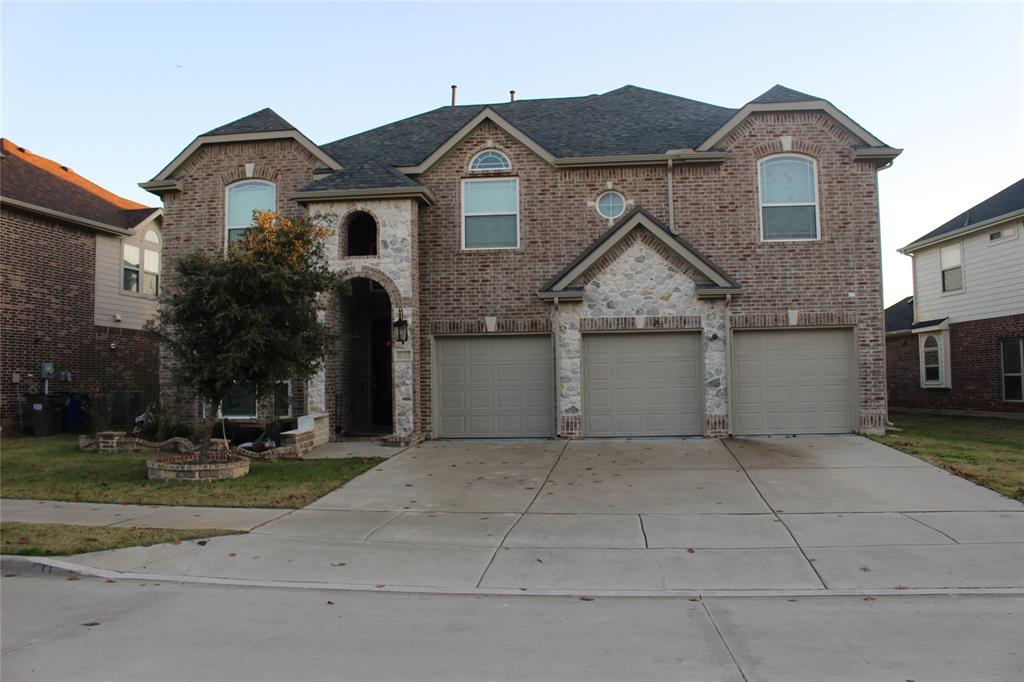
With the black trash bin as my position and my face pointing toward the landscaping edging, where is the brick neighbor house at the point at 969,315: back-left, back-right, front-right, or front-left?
front-left

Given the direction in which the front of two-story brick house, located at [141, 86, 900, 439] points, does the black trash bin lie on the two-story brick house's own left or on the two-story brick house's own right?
on the two-story brick house's own right

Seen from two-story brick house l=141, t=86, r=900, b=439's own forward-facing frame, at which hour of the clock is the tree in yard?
The tree in yard is roughly at 2 o'clock from the two-story brick house.

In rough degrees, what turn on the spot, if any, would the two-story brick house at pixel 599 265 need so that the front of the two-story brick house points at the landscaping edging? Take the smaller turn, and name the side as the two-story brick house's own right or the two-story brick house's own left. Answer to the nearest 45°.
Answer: approximately 45° to the two-story brick house's own right

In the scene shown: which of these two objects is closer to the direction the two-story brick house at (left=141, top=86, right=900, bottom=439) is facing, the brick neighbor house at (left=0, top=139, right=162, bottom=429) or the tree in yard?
the tree in yard

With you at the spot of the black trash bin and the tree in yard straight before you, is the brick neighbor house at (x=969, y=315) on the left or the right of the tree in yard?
left

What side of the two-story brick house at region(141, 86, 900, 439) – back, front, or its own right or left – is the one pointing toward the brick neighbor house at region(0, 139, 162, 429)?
right

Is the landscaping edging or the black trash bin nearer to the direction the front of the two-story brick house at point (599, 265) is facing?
the landscaping edging

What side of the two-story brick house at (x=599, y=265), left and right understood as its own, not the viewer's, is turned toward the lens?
front

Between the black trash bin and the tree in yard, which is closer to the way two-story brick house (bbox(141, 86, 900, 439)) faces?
the tree in yard

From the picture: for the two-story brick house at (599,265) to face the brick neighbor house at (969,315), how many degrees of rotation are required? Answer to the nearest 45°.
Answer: approximately 135° to its left
